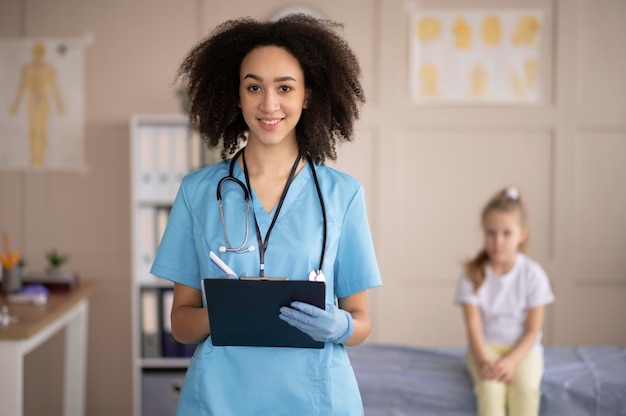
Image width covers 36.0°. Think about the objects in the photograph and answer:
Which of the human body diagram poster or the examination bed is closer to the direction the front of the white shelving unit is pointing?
the examination bed

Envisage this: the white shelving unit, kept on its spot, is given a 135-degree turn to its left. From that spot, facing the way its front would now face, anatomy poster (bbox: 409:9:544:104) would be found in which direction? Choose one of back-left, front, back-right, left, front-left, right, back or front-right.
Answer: front-right

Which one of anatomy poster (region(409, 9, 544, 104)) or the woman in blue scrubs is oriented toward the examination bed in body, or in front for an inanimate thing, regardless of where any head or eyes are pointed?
the anatomy poster

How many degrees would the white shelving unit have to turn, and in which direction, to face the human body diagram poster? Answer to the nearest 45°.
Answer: approximately 135° to its right

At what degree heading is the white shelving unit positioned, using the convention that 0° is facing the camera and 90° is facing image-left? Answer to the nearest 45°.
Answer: approximately 0°

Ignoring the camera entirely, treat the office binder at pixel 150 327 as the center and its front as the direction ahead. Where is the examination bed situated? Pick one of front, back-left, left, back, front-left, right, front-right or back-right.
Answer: front-left
